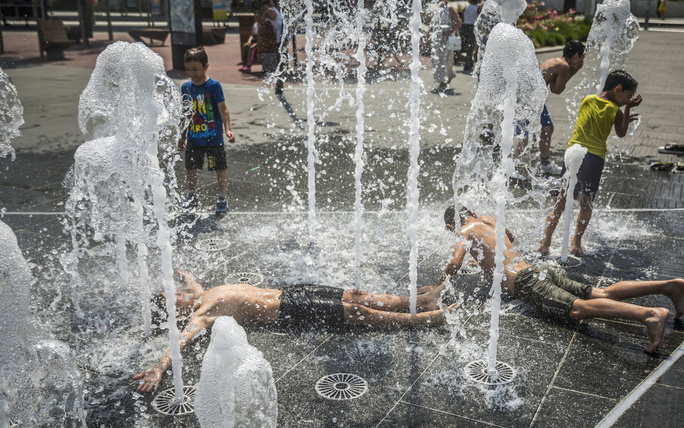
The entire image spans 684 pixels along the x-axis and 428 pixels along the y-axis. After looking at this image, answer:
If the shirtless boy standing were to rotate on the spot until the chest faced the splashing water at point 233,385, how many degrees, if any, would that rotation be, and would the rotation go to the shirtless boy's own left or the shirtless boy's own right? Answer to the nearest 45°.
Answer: approximately 90° to the shirtless boy's own right

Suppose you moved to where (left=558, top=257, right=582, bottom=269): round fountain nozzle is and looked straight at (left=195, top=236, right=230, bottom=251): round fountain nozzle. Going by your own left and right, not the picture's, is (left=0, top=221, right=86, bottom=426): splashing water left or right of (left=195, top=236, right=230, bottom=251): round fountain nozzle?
left

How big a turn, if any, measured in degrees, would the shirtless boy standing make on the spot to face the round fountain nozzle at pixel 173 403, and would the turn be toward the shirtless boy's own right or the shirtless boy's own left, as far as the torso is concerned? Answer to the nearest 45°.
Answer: approximately 90° to the shirtless boy's own right

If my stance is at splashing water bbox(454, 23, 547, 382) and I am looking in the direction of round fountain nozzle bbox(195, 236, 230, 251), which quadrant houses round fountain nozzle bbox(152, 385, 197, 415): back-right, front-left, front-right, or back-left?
front-left

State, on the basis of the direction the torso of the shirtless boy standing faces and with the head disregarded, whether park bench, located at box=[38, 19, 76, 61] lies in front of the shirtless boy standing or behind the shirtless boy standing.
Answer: behind

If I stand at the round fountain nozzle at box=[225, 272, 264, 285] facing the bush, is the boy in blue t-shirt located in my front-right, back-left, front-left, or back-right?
front-left

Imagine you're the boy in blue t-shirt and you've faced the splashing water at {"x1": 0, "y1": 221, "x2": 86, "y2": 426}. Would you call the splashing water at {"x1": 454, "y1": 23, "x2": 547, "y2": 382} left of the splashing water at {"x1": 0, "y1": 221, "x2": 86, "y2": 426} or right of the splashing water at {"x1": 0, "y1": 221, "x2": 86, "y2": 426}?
left

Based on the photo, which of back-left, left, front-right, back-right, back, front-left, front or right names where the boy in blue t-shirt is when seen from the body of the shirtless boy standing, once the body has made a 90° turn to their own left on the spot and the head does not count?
back-left

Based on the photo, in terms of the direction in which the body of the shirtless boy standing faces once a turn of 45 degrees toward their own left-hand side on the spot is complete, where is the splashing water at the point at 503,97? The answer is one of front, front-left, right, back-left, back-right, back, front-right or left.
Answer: back-right
